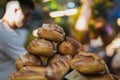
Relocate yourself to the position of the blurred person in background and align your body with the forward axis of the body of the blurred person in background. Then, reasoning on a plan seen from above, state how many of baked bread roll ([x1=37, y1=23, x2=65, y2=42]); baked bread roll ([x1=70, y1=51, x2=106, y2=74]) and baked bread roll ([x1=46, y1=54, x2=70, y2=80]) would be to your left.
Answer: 0

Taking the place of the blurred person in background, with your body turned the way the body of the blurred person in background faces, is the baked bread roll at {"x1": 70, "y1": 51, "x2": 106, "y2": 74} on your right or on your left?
on your right

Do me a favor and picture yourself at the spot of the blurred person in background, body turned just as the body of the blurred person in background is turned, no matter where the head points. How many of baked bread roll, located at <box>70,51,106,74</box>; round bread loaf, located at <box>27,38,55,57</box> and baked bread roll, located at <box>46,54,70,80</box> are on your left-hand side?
0

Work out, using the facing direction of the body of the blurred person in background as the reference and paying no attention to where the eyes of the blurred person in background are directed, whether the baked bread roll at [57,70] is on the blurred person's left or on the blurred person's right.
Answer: on the blurred person's right

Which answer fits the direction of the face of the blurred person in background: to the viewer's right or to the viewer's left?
to the viewer's right

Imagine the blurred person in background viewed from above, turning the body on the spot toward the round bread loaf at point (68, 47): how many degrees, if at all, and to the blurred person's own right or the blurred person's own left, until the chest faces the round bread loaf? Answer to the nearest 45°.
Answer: approximately 90° to the blurred person's own right

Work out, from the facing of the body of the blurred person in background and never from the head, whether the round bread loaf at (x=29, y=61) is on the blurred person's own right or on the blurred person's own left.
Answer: on the blurred person's own right

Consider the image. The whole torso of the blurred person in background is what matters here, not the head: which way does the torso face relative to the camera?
to the viewer's right
